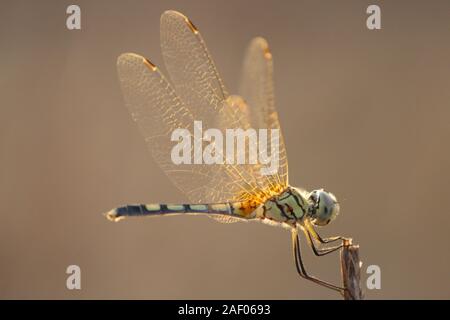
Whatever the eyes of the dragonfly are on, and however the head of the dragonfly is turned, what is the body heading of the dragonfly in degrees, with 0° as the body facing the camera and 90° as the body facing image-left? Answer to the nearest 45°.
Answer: approximately 270°
